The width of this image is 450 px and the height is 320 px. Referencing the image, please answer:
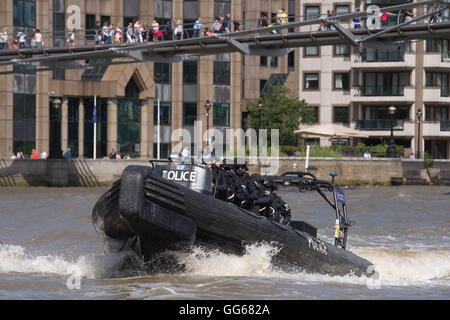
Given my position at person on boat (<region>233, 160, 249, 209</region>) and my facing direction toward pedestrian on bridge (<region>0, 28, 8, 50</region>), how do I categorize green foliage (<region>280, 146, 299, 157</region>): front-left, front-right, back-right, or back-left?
front-right

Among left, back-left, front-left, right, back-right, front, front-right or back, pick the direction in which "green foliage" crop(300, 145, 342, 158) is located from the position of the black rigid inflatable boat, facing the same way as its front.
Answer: back-right

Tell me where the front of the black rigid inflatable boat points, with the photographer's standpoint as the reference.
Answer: facing the viewer and to the left of the viewer
